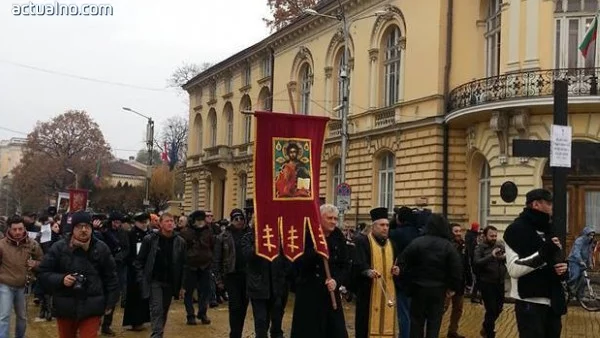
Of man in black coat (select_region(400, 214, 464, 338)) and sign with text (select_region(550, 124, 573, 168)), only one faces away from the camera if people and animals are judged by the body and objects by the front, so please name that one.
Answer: the man in black coat

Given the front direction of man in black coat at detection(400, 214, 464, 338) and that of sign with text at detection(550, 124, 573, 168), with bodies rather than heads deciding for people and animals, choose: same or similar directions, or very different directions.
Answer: very different directions

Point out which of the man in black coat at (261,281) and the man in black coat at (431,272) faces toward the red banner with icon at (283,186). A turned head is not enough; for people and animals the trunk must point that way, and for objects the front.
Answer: the man in black coat at (261,281)

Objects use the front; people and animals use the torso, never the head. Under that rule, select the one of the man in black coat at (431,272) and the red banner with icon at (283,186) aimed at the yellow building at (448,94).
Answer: the man in black coat

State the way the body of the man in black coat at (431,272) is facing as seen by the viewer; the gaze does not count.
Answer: away from the camera

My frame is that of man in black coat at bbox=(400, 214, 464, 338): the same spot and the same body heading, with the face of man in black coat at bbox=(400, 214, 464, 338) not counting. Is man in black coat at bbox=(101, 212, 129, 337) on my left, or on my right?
on my left

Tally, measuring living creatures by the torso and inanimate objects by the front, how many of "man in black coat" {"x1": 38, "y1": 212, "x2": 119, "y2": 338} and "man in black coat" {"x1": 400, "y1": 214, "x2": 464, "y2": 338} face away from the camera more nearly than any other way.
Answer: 1
